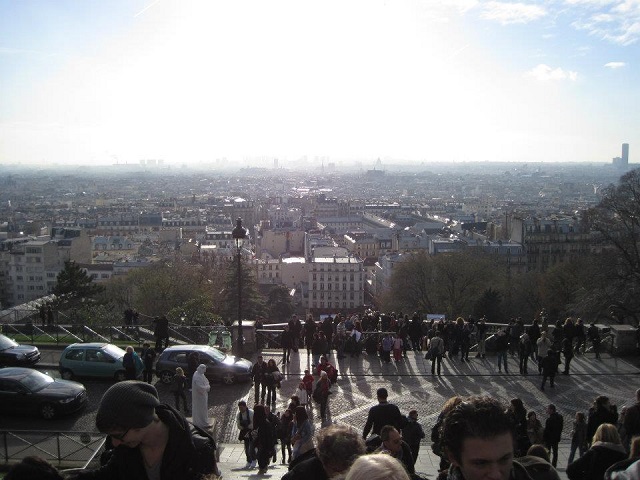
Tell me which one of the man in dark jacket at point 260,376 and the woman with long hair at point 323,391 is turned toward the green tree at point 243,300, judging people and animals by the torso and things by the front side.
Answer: the woman with long hair

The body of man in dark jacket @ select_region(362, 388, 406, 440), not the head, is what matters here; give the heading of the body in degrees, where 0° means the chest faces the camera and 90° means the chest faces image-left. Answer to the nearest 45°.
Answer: approximately 180°

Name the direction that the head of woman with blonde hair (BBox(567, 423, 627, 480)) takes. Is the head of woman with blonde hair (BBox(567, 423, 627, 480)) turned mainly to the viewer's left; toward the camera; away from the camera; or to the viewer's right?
away from the camera

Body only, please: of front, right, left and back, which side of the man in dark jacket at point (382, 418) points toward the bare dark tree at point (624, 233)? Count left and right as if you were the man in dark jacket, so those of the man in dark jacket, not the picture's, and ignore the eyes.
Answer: front

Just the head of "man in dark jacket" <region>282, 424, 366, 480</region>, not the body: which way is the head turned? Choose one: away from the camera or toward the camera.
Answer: away from the camera

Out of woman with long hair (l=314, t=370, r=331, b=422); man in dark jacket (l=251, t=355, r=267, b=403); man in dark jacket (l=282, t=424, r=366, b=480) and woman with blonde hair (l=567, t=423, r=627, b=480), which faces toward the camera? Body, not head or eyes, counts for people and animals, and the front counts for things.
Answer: man in dark jacket (l=251, t=355, r=267, b=403)

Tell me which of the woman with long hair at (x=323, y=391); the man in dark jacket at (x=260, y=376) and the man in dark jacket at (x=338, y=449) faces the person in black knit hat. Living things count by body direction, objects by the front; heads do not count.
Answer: the man in dark jacket at (x=260, y=376)

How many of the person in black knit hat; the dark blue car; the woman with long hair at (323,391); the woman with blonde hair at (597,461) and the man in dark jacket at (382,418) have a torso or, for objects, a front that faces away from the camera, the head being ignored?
2

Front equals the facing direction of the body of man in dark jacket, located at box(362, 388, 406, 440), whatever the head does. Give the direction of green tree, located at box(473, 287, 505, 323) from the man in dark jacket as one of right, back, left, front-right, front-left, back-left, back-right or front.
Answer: front

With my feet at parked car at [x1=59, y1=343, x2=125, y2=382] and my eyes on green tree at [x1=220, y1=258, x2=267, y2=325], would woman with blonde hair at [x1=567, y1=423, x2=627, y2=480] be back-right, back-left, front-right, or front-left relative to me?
back-right

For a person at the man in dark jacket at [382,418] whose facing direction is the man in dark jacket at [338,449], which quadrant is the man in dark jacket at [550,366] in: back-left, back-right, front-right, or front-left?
back-left

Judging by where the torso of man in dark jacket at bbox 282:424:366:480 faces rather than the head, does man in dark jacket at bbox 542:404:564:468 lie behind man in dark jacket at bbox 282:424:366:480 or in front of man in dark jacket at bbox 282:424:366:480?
in front

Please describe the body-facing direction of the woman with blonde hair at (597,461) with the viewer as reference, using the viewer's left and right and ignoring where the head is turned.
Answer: facing away from the viewer

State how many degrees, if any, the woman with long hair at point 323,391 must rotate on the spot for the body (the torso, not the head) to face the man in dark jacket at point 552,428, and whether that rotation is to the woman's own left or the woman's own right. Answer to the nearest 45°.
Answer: approximately 135° to the woman's own right
